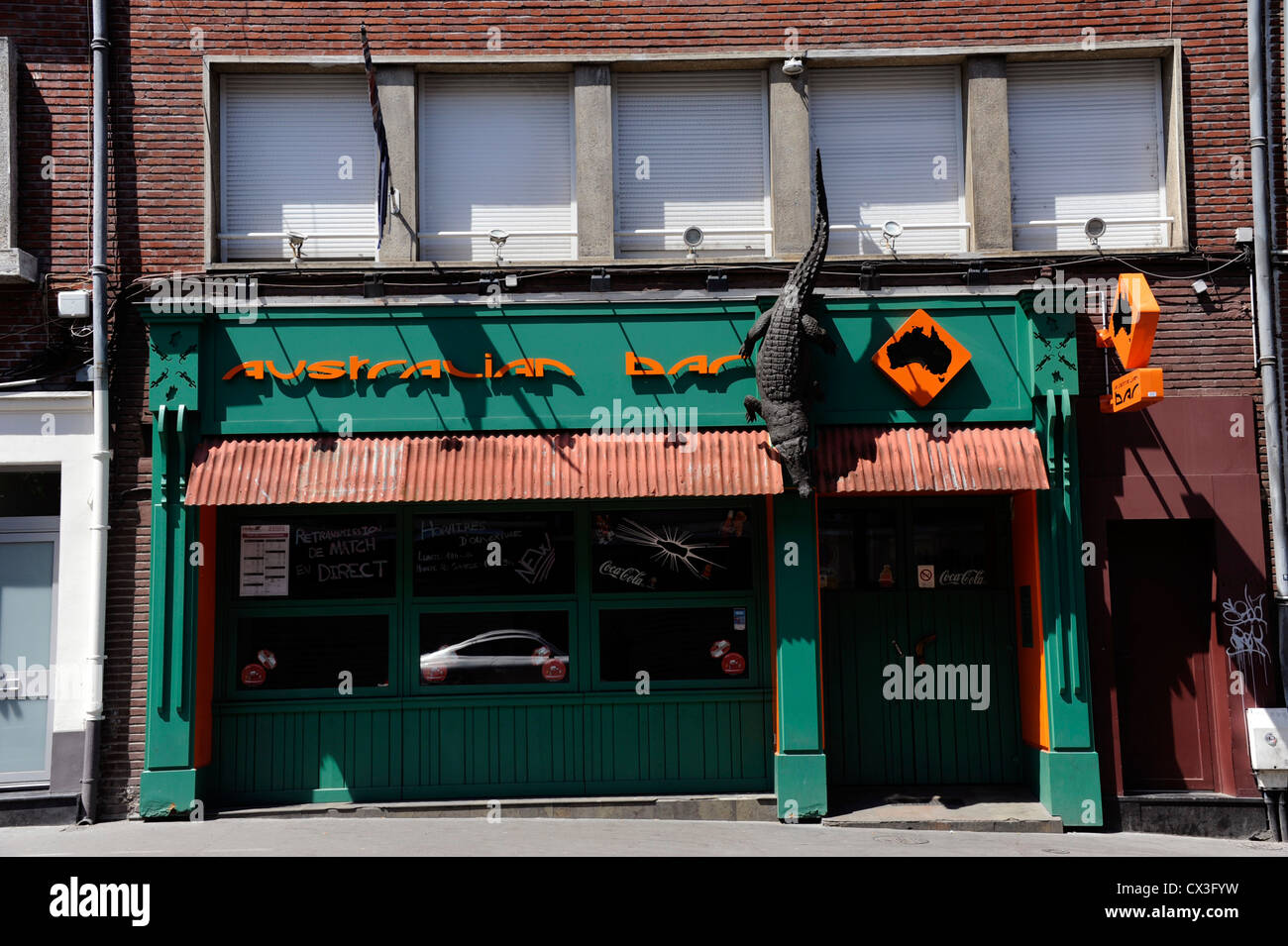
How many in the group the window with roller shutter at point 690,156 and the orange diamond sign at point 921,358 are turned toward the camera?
2

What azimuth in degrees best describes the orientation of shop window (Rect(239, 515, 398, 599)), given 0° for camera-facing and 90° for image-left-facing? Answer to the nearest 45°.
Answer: approximately 0°

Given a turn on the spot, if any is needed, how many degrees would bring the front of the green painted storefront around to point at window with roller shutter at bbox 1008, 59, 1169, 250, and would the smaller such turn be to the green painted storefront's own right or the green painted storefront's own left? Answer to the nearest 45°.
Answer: approximately 90° to the green painted storefront's own left

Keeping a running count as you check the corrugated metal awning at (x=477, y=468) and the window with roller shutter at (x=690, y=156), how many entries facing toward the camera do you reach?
2

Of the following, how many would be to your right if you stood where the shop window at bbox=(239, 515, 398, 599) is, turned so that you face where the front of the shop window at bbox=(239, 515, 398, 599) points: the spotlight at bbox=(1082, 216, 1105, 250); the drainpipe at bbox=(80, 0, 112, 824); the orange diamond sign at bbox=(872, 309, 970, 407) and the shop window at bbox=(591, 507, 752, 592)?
1

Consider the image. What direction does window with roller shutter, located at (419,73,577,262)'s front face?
toward the camera

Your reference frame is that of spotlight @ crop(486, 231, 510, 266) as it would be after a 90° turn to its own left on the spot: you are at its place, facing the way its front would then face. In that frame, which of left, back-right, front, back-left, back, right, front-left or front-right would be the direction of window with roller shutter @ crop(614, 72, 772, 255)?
front

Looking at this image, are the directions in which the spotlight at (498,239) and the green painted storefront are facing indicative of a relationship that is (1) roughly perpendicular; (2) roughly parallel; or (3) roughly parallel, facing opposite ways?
roughly parallel

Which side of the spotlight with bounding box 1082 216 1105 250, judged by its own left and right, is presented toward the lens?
front

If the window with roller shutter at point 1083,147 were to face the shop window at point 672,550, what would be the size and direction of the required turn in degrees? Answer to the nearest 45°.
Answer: approximately 90° to its right

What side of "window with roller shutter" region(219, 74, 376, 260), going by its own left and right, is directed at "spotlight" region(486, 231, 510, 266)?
left

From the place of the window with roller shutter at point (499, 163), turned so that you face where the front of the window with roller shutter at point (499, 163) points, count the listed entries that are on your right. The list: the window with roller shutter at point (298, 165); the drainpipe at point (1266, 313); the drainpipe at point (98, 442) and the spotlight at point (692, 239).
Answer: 2

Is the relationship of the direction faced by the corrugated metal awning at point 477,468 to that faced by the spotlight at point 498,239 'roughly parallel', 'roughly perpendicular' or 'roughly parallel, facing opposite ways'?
roughly parallel

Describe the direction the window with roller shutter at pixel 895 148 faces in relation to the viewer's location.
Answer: facing the viewer
